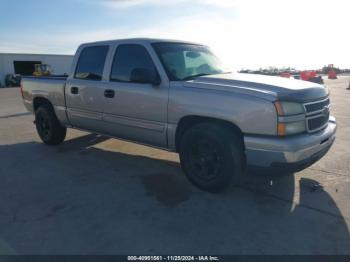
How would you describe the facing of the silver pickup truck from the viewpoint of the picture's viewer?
facing the viewer and to the right of the viewer
